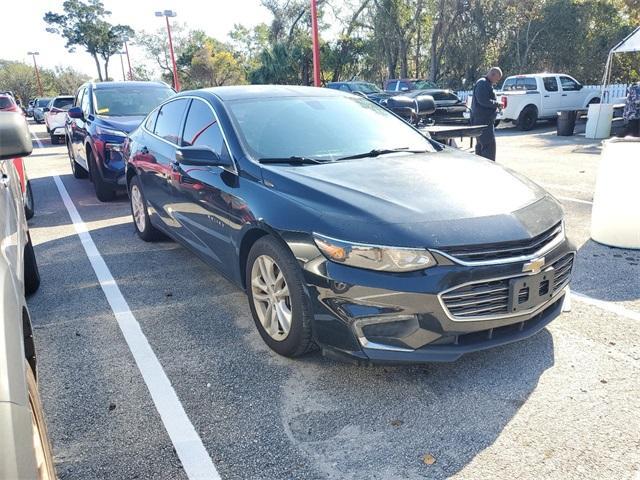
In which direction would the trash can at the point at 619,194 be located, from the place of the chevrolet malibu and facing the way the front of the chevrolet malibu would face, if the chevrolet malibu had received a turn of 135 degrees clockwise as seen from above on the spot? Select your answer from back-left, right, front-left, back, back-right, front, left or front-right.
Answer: back-right

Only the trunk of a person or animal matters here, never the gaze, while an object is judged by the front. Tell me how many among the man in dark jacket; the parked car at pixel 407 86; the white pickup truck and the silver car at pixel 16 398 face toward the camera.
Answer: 1

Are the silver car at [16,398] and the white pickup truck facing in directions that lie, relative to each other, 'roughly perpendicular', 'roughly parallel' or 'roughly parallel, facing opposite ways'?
roughly perpendicular

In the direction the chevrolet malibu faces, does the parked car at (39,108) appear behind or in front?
behind

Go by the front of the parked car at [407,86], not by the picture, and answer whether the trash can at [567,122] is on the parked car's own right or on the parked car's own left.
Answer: on the parked car's own right

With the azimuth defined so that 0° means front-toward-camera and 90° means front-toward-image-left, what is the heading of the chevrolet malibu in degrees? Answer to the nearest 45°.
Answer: approximately 315°

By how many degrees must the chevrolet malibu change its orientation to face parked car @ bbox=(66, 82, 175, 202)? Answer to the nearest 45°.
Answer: approximately 180°

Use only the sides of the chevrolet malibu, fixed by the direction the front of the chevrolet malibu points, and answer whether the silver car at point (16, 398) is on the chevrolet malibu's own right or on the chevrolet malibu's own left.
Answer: on the chevrolet malibu's own right
